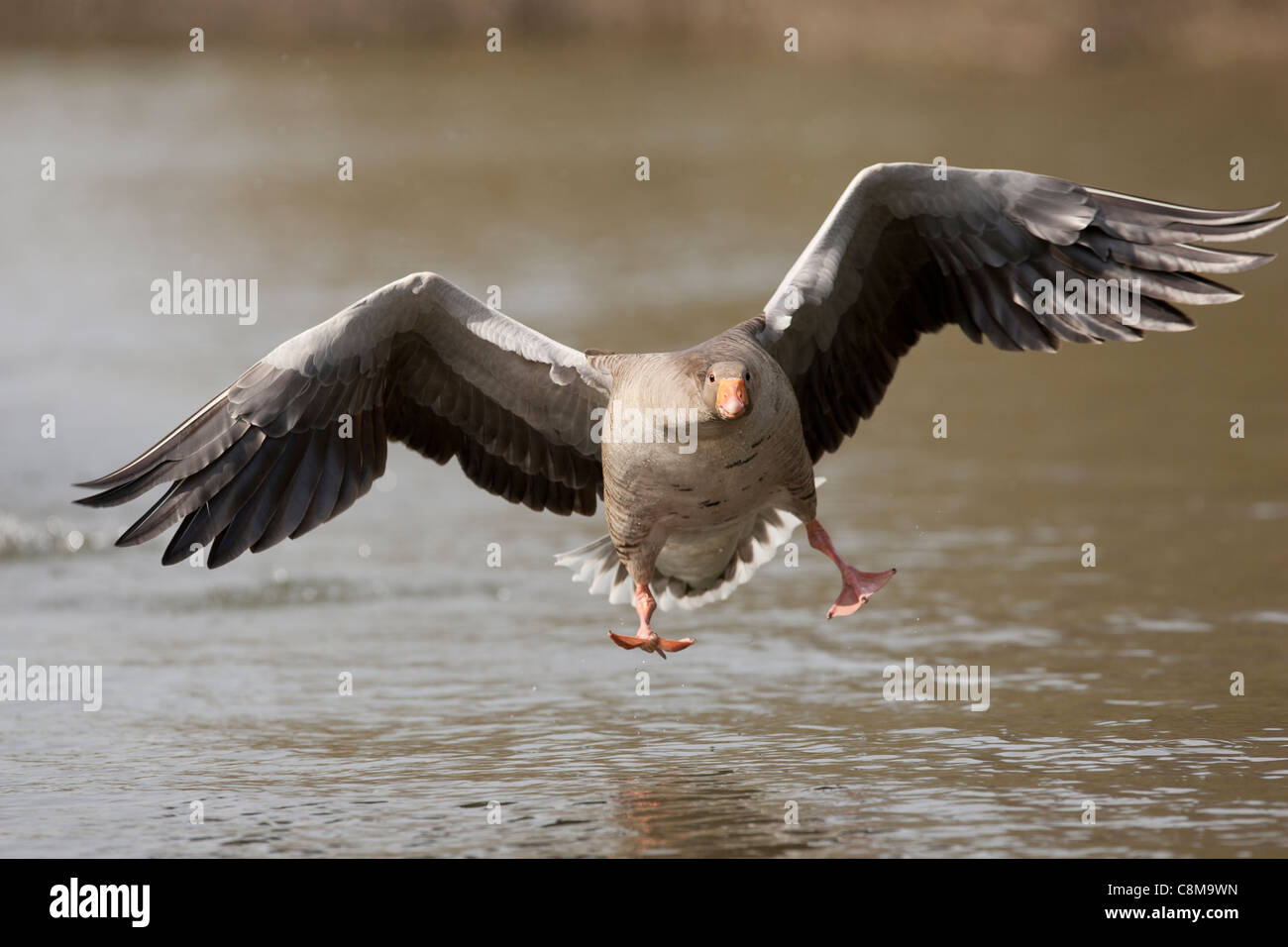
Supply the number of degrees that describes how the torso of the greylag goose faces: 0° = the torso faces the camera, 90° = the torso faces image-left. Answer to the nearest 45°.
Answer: approximately 0°
